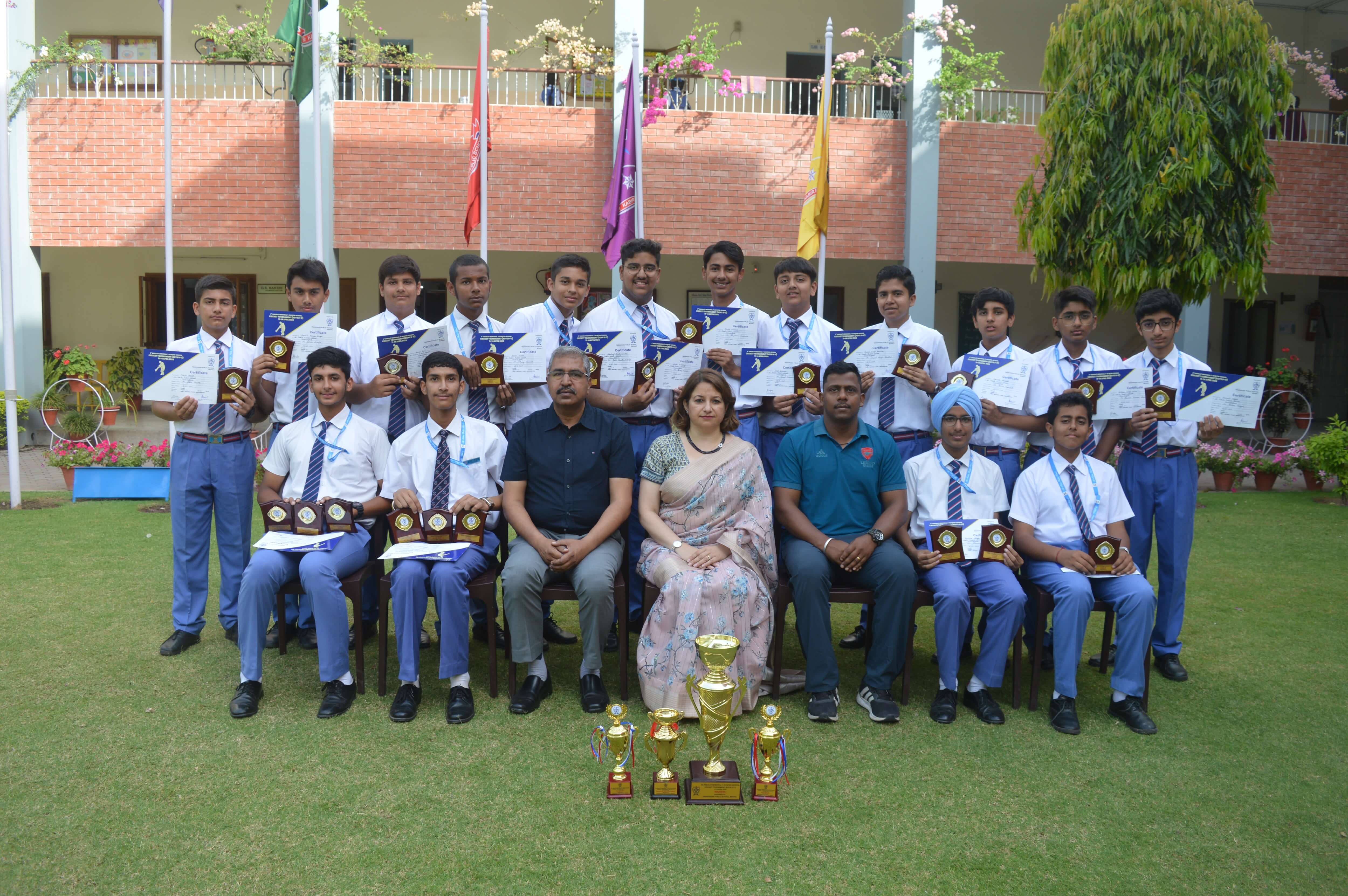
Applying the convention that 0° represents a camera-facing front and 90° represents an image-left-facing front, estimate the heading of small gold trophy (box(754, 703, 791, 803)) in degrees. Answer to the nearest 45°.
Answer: approximately 0°

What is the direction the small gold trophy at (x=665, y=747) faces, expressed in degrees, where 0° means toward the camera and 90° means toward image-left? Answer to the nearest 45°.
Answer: approximately 0°

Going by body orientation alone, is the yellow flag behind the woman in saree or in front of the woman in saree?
behind

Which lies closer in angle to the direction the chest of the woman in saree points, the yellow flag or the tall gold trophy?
the tall gold trophy
